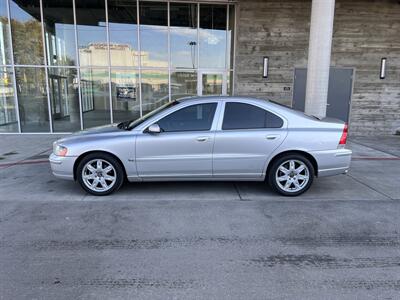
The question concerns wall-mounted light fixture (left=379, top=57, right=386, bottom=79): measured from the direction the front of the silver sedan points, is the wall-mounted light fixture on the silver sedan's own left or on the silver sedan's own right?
on the silver sedan's own right

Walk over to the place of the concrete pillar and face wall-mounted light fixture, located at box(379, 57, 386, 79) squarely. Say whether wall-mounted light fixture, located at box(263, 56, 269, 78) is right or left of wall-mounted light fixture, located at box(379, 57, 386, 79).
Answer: left

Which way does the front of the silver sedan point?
to the viewer's left

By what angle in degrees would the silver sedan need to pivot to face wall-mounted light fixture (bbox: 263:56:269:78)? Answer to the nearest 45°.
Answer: approximately 90° to its right

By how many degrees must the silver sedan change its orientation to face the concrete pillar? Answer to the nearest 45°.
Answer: approximately 135° to its right
